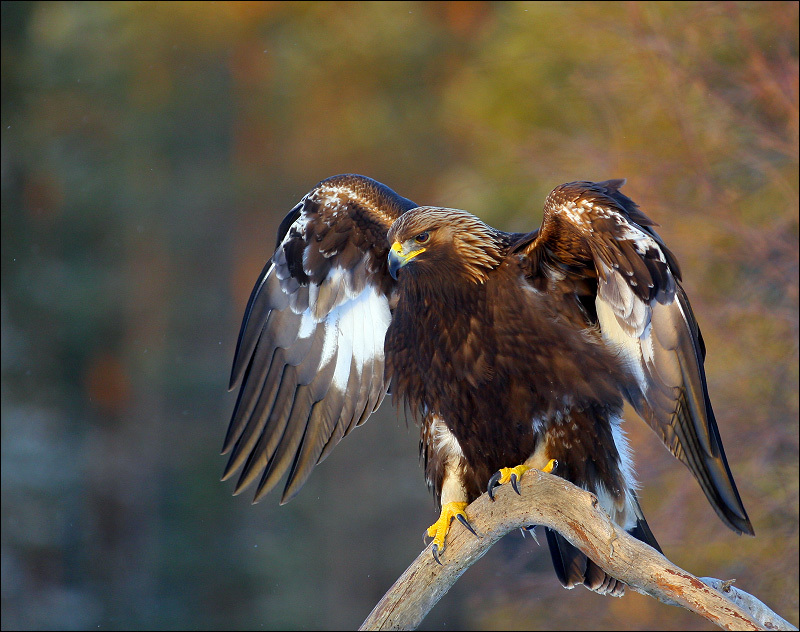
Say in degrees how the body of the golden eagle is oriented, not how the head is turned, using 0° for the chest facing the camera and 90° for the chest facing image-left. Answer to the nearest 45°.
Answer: approximately 45°
